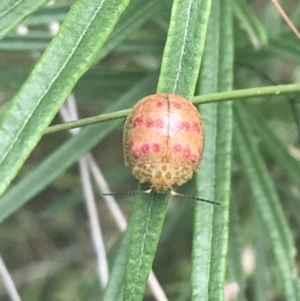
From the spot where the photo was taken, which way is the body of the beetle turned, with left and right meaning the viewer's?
facing the viewer
